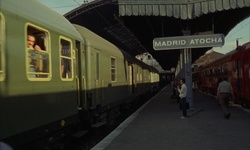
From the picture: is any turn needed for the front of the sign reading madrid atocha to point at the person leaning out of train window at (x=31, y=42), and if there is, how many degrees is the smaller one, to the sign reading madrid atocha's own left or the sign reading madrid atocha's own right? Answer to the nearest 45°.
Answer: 0° — it already faces them

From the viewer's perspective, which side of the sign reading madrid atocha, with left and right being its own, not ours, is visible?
front
